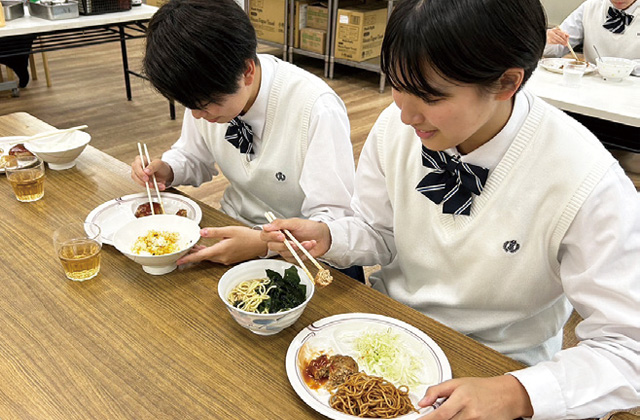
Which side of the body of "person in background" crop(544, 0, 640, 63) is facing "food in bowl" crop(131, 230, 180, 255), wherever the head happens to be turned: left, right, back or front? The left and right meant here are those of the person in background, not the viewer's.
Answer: front

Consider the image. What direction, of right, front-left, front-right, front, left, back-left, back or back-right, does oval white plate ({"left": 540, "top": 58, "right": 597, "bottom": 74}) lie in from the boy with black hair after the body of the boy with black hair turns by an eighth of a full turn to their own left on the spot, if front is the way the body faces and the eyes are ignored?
back-left

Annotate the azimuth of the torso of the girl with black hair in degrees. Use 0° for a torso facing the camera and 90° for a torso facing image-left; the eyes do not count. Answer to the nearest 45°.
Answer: approximately 45°

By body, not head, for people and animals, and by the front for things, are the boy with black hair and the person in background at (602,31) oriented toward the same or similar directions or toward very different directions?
same or similar directions

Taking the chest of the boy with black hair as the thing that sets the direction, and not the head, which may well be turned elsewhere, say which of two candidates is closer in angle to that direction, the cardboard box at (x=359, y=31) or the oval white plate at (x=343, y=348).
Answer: the oval white plate

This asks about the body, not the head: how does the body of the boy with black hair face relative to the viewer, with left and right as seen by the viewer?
facing the viewer and to the left of the viewer

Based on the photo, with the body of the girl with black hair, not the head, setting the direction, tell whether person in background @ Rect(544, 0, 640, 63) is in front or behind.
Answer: behind

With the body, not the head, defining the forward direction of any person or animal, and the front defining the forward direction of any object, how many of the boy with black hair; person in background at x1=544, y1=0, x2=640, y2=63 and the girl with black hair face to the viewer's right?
0

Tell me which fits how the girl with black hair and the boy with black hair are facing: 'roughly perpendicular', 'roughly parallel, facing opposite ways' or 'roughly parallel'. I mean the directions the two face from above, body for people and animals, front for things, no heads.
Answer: roughly parallel

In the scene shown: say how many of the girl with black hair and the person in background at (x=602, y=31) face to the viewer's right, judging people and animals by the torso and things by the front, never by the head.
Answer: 0

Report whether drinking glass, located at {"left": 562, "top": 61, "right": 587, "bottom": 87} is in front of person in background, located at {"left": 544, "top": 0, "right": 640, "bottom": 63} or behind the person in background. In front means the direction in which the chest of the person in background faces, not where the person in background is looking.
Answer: in front

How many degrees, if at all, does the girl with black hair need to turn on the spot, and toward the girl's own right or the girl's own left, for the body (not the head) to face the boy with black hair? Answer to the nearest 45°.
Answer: approximately 90° to the girl's own right

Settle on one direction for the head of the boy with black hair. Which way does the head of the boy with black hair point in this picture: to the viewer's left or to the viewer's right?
to the viewer's left

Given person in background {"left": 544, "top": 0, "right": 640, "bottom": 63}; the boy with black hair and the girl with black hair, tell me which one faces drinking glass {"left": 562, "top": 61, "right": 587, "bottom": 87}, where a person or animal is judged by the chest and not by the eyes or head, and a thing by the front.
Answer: the person in background

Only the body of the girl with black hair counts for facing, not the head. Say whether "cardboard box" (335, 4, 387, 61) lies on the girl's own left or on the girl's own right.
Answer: on the girl's own right

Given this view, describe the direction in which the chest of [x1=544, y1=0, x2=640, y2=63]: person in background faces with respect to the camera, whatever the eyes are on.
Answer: toward the camera
